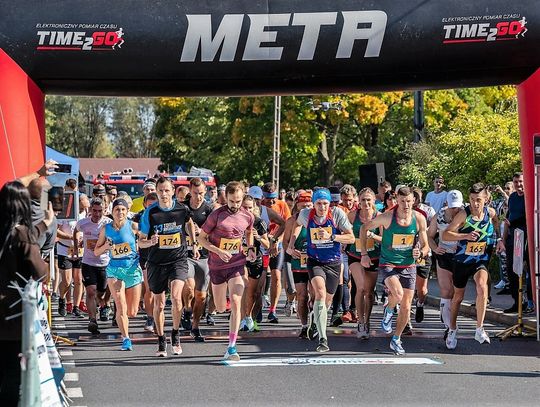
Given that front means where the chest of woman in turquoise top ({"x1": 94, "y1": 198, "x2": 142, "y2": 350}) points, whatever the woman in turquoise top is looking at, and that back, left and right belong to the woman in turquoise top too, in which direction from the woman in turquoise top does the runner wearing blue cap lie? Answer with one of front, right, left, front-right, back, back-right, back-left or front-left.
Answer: left

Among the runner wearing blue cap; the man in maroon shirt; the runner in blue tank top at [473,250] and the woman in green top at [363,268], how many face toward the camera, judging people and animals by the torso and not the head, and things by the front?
4

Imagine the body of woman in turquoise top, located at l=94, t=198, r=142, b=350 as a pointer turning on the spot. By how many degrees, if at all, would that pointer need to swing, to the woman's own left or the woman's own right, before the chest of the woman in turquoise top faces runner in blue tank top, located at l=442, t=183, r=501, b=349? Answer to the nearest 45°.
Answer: approximately 90° to the woman's own left

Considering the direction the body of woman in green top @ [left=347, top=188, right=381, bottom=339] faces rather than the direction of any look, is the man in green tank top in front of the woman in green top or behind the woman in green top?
in front

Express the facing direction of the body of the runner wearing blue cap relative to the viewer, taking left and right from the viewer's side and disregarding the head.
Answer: facing the viewer

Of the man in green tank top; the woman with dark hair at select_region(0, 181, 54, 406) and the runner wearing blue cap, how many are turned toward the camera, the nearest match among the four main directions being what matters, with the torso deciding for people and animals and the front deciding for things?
2

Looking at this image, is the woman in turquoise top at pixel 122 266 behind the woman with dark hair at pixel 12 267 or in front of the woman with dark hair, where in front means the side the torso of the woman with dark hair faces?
in front

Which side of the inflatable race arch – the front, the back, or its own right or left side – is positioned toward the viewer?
front

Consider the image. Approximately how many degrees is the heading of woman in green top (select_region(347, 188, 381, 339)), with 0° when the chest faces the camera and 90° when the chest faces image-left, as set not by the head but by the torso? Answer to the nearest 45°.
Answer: approximately 0°

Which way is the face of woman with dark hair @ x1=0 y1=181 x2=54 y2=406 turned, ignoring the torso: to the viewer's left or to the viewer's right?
to the viewer's right

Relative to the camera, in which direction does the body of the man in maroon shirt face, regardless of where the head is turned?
toward the camera

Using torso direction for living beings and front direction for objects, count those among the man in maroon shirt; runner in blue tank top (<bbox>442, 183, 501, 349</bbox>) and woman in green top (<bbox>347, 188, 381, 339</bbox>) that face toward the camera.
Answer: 3
